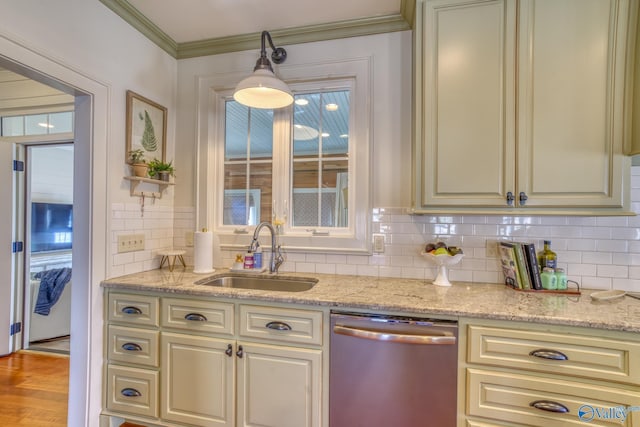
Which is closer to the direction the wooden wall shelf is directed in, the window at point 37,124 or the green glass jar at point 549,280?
the green glass jar

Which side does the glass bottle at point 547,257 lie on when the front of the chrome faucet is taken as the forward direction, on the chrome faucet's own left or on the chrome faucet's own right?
on the chrome faucet's own left

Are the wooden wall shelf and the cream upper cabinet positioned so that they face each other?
no

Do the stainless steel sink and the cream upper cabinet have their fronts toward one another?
no

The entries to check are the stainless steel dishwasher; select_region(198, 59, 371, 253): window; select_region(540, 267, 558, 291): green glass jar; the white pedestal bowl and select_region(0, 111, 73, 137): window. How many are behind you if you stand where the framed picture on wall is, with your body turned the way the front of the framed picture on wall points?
1

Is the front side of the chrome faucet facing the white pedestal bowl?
no

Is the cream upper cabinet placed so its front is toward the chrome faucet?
no

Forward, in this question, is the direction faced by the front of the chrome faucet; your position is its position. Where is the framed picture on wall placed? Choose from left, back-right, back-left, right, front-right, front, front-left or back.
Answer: front-right

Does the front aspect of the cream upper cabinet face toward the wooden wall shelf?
no

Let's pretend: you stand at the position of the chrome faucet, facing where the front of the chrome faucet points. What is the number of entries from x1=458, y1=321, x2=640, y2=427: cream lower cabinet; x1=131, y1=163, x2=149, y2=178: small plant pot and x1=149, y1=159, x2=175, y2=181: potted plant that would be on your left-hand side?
1

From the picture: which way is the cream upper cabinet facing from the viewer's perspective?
toward the camera

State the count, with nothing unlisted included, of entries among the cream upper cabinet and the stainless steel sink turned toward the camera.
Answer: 2

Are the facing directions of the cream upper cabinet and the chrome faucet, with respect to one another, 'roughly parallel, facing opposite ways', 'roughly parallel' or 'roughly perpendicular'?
roughly parallel

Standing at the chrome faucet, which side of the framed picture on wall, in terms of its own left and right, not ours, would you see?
front

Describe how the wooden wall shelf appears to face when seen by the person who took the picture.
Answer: facing the viewer and to the right of the viewer

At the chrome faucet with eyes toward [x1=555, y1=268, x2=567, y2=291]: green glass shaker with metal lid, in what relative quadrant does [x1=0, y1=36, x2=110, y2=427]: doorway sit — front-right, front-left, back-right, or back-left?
back-right

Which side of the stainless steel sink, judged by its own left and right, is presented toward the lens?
front

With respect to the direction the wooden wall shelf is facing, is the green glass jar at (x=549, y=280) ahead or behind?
ahead
